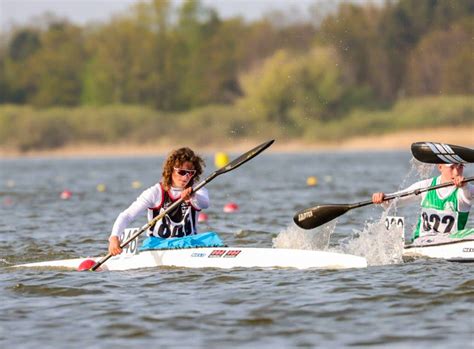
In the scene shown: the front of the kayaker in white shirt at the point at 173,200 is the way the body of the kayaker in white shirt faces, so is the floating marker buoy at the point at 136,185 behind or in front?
behind

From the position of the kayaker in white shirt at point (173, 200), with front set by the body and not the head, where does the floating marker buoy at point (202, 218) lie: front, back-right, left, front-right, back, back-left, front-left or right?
back-left

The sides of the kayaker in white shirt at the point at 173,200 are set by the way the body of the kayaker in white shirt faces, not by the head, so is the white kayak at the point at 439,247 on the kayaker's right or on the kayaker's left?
on the kayaker's left
